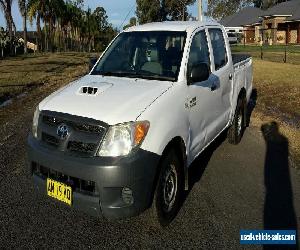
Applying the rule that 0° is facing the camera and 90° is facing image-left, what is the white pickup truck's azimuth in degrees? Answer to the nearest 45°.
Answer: approximately 45°
